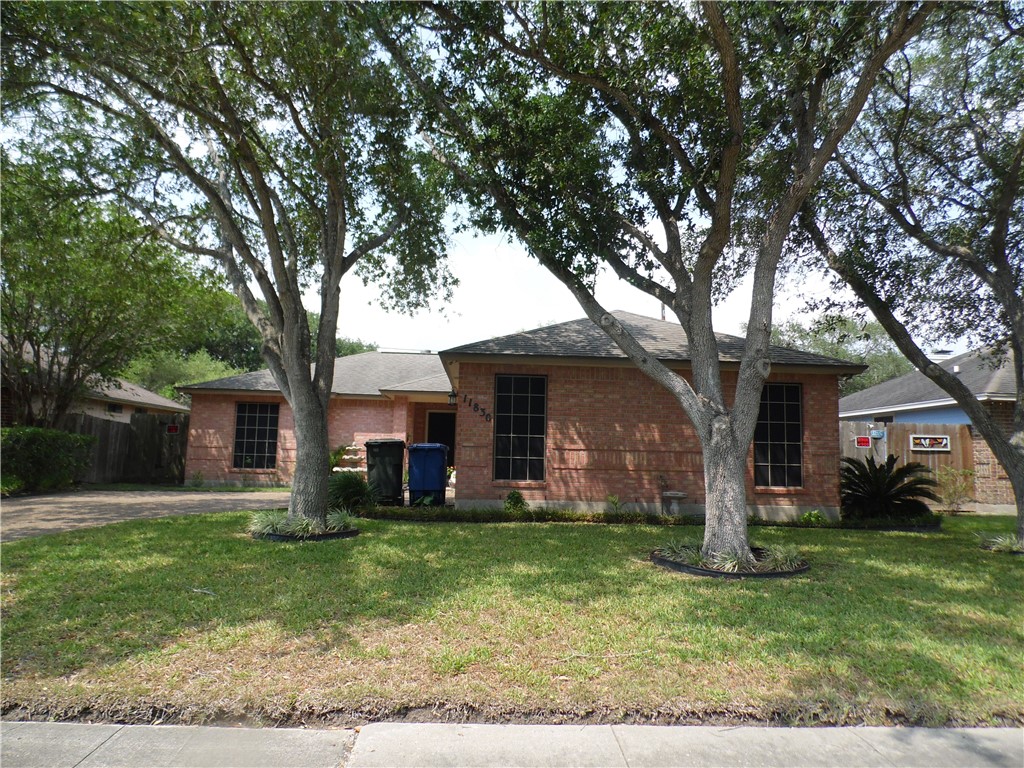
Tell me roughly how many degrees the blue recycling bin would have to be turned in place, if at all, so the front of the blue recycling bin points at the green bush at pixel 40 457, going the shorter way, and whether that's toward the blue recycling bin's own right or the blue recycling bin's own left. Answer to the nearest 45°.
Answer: approximately 90° to the blue recycling bin's own right

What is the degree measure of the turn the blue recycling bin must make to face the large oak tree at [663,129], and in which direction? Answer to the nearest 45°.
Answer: approximately 45° to its left

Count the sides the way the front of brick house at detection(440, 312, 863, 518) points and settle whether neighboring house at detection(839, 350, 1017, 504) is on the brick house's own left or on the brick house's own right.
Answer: on the brick house's own left

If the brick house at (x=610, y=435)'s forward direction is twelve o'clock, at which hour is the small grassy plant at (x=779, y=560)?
The small grassy plant is roughly at 11 o'clock from the brick house.

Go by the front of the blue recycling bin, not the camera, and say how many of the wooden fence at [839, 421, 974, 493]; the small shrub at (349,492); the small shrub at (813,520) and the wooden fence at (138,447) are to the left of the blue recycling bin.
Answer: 2

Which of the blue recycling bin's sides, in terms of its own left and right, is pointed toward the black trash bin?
right

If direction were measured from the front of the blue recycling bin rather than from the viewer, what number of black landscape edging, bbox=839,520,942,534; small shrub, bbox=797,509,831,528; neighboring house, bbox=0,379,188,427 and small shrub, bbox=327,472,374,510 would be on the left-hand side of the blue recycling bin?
2

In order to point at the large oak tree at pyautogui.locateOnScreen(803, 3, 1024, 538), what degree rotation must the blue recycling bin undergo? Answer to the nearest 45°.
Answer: approximately 45° to its left

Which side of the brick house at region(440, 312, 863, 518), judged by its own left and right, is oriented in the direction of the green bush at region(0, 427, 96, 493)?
right

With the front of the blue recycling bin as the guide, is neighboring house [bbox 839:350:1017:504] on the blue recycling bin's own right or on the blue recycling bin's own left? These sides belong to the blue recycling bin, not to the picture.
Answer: on the blue recycling bin's own left
